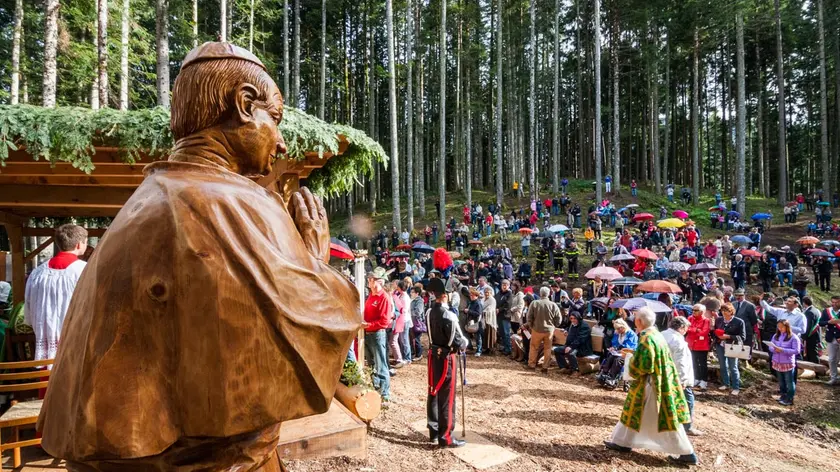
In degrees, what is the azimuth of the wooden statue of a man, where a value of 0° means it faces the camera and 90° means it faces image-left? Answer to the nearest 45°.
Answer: approximately 225°

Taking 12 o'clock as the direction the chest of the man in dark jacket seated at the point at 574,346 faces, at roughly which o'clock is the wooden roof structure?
The wooden roof structure is roughly at 12 o'clock from the man in dark jacket seated.

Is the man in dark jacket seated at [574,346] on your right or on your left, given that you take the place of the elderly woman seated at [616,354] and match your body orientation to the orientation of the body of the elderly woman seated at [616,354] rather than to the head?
on your right

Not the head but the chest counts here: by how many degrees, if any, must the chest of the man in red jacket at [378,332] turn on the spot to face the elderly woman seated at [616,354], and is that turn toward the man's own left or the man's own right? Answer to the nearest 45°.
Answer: approximately 135° to the man's own left

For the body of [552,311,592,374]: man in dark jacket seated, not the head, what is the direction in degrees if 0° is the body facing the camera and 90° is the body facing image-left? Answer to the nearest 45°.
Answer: approximately 45°
